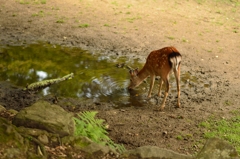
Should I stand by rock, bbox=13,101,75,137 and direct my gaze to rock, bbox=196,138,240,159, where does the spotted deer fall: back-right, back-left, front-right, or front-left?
front-left

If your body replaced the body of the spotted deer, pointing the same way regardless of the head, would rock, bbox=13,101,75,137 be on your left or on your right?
on your left

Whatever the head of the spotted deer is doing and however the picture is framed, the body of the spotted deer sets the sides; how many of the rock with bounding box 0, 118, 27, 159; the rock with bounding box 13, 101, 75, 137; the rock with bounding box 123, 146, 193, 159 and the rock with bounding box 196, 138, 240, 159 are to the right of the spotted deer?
0

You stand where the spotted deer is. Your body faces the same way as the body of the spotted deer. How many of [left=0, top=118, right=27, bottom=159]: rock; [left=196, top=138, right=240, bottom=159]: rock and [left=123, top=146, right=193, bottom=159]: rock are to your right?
0

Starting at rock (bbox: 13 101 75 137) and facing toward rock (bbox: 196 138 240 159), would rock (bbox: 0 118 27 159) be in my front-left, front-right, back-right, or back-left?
back-right

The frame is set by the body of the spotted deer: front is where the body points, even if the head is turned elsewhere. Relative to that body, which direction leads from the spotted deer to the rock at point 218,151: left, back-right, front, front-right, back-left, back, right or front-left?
back-left

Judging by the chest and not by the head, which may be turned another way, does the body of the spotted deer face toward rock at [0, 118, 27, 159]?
no

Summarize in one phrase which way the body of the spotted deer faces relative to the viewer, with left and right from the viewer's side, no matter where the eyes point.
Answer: facing away from the viewer and to the left of the viewer

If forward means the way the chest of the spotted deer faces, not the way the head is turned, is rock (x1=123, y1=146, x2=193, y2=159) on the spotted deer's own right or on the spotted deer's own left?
on the spotted deer's own left
